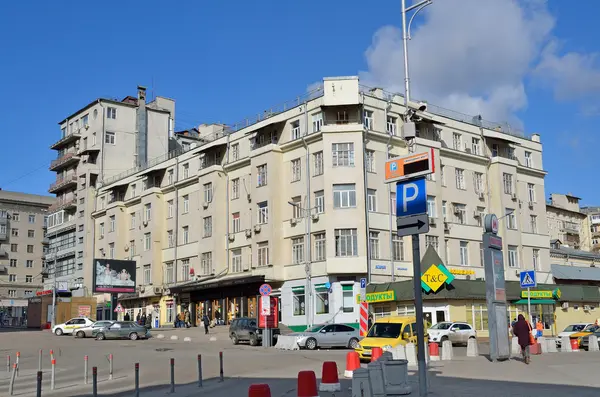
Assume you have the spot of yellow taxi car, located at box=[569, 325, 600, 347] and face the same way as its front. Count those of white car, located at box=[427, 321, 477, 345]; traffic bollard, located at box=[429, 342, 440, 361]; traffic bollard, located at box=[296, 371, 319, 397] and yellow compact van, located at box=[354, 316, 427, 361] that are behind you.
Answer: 0

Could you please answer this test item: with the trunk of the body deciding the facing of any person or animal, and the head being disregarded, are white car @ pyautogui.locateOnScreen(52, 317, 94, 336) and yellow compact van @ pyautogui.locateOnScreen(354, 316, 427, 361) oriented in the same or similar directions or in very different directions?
same or similar directions

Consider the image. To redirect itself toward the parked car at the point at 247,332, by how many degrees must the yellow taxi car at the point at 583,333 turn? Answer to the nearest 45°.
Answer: approximately 45° to its right

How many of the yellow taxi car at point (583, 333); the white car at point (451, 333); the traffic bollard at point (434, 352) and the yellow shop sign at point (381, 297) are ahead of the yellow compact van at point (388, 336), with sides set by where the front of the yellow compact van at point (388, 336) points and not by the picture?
0

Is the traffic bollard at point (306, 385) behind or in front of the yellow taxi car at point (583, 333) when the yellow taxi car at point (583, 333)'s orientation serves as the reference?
in front

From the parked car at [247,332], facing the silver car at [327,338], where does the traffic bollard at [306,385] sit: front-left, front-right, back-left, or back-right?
front-right

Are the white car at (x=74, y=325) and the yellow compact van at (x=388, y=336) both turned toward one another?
no

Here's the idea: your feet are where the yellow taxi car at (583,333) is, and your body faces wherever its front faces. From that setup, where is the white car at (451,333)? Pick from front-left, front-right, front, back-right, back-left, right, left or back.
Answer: front-right

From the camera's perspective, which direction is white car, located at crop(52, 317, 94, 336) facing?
to the viewer's left

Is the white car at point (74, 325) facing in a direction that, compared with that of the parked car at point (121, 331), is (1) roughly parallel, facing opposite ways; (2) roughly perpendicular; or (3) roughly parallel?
roughly parallel

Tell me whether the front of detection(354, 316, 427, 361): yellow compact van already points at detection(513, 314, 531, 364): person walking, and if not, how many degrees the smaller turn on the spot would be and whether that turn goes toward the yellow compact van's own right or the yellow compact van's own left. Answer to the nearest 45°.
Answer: approximately 135° to the yellow compact van's own left

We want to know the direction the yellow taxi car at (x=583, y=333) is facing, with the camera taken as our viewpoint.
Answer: facing the viewer and to the left of the viewer

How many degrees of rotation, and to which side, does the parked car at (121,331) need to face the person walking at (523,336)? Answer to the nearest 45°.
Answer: approximately 135° to its left

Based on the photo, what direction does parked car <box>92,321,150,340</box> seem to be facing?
to the viewer's left
